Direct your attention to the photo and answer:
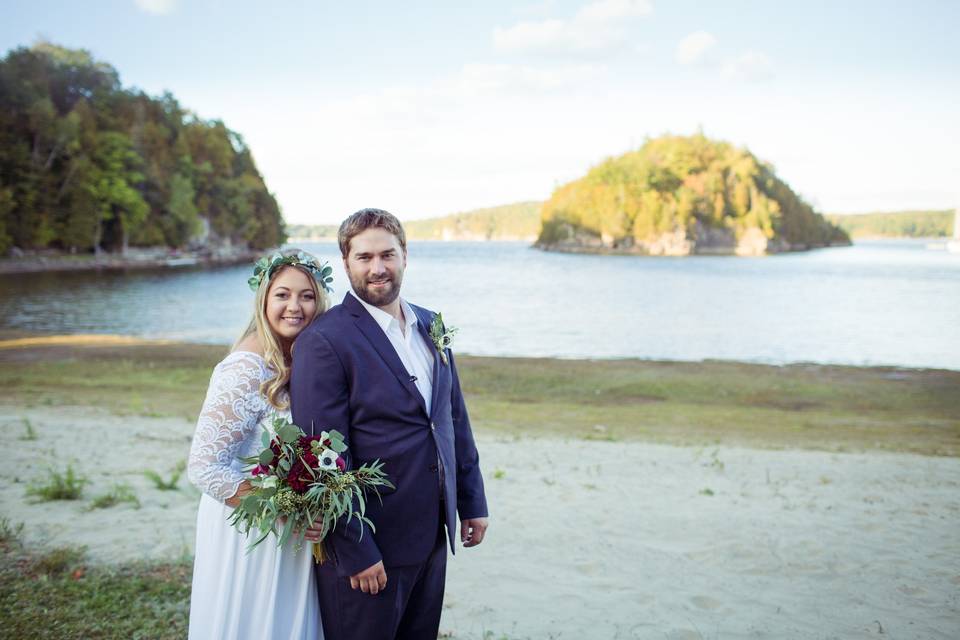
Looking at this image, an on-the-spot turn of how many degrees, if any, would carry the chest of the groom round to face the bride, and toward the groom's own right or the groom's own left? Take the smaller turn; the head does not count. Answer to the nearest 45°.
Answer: approximately 135° to the groom's own right

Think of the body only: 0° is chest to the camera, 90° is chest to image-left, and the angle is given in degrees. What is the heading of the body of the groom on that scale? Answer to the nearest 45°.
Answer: approximately 315°

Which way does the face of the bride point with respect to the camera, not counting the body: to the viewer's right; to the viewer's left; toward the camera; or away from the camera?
toward the camera

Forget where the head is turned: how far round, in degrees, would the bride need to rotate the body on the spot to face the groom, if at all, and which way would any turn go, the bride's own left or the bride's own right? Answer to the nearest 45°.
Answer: approximately 45° to the bride's own left

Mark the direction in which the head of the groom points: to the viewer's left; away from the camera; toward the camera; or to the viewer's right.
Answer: toward the camera

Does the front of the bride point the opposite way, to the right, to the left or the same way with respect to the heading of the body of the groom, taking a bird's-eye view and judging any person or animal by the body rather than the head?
the same way

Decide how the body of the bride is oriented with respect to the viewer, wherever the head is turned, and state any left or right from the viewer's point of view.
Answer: facing the viewer and to the right of the viewer

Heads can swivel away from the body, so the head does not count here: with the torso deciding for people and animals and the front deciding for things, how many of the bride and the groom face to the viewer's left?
0
